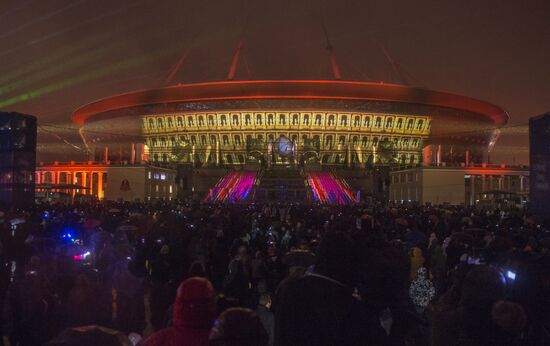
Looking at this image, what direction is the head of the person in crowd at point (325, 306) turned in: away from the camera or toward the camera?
away from the camera

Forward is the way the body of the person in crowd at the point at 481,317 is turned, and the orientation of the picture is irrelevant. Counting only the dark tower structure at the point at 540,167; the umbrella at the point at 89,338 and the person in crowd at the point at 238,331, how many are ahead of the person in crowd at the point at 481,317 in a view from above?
1

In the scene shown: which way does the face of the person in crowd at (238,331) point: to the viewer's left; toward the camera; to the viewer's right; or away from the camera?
away from the camera

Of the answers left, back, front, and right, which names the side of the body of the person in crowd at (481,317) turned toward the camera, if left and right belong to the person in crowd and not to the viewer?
back

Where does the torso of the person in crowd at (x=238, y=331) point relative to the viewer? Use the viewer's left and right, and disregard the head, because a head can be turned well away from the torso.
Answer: facing away from the viewer

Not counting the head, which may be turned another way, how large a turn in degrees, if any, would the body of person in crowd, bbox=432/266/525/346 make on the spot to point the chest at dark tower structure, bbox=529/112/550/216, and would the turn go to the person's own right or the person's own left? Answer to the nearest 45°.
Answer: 0° — they already face it

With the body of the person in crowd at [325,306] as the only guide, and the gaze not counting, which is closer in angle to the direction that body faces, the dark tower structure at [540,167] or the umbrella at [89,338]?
the dark tower structure

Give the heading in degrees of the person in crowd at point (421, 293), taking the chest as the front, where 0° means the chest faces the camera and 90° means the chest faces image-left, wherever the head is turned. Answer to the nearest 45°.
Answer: approximately 180°
